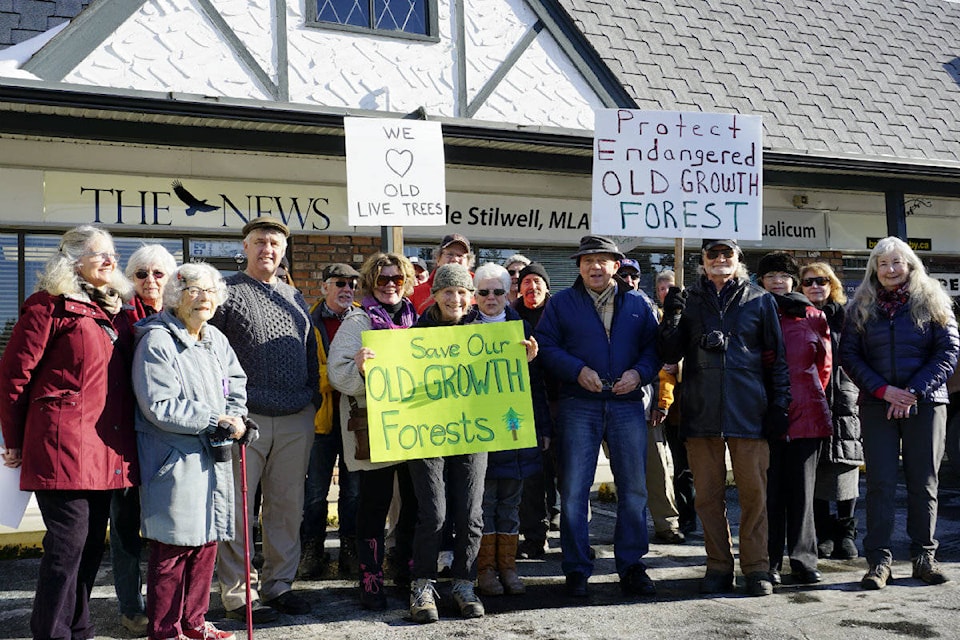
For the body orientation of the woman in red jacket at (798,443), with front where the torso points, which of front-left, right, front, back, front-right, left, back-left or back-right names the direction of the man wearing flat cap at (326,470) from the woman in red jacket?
right

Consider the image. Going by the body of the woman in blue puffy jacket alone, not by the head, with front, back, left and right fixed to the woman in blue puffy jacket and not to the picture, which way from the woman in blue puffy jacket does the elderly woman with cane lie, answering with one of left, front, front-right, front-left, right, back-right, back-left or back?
front-right

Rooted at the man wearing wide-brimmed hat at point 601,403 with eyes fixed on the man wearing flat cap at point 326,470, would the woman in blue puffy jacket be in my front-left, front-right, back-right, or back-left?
back-right

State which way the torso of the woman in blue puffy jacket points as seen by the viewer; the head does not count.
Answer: toward the camera

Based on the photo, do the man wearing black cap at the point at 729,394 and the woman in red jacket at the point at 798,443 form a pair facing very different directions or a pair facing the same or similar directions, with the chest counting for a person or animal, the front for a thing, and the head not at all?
same or similar directions

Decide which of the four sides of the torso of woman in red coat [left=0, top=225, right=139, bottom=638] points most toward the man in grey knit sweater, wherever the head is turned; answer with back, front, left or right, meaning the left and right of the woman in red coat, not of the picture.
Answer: left

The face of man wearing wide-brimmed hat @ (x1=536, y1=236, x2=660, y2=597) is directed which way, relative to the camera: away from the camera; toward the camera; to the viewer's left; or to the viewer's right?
toward the camera

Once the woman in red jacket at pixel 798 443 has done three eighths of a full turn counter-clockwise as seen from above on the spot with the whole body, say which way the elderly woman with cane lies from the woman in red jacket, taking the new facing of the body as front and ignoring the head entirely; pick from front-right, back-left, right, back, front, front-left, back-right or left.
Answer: back

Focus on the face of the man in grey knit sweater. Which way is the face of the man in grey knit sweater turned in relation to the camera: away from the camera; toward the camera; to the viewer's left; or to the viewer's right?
toward the camera

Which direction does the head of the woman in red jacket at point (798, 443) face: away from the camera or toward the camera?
toward the camera

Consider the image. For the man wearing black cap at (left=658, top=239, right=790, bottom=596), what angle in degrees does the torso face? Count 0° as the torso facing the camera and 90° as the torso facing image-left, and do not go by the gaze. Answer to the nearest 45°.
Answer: approximately 0°

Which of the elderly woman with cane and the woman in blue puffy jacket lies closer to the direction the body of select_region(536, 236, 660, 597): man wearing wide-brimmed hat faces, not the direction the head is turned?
the elderly woman with cane

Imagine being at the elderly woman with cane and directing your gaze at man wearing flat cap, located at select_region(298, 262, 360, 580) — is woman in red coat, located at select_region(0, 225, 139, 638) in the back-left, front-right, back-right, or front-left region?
back-left

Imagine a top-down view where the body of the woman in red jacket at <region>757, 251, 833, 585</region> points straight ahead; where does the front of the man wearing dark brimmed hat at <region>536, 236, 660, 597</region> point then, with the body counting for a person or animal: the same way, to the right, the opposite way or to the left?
the same way

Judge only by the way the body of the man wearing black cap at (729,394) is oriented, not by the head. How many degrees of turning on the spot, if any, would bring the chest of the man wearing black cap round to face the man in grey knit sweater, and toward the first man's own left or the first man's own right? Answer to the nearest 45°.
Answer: approximately 45° to the first man's own right

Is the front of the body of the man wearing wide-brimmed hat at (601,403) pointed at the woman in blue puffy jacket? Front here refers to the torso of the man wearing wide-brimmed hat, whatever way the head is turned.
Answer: no
